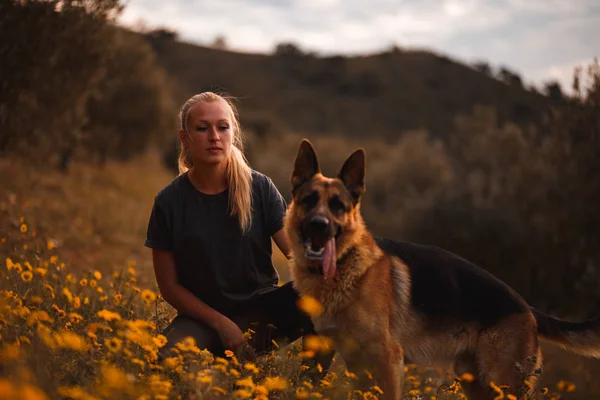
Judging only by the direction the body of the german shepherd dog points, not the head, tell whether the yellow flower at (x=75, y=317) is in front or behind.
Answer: in front

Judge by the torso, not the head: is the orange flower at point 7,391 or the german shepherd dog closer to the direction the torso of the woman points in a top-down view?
the orange flower

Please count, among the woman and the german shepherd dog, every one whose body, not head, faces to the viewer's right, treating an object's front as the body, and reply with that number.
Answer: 0

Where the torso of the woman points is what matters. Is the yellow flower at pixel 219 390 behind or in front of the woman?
in front

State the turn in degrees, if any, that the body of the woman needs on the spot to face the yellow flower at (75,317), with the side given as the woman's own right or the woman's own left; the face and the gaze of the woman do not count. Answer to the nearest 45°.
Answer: approximately 45° to the woman's own right

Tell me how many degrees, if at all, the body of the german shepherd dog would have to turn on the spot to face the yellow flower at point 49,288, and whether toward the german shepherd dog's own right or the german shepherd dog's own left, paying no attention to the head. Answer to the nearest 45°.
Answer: approximately 45° to the german shepherd dog's own right

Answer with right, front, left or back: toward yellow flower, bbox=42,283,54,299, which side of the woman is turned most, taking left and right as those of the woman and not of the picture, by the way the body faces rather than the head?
right
